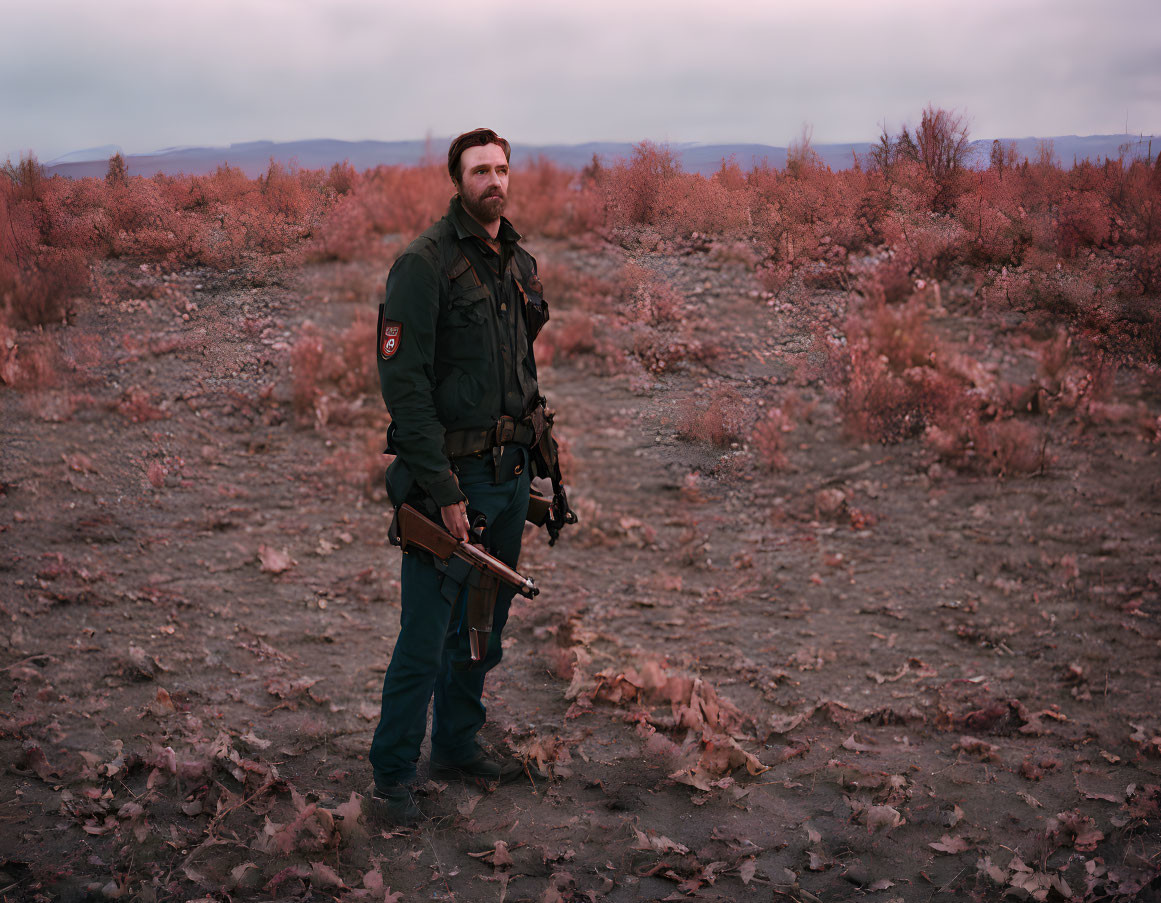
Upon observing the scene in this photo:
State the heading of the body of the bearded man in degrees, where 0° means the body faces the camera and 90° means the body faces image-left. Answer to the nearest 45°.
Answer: approximately 315°

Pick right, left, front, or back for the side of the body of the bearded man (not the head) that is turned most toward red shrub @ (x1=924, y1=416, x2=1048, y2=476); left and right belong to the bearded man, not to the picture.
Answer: left

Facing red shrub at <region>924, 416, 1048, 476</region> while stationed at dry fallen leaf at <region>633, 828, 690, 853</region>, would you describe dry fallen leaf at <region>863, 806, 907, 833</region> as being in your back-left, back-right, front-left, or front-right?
front-right

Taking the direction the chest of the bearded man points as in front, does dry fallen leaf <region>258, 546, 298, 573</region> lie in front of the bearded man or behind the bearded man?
behind
